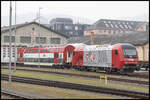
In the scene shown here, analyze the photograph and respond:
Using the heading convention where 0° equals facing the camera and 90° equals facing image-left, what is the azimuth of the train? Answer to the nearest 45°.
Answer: approximately 315°
